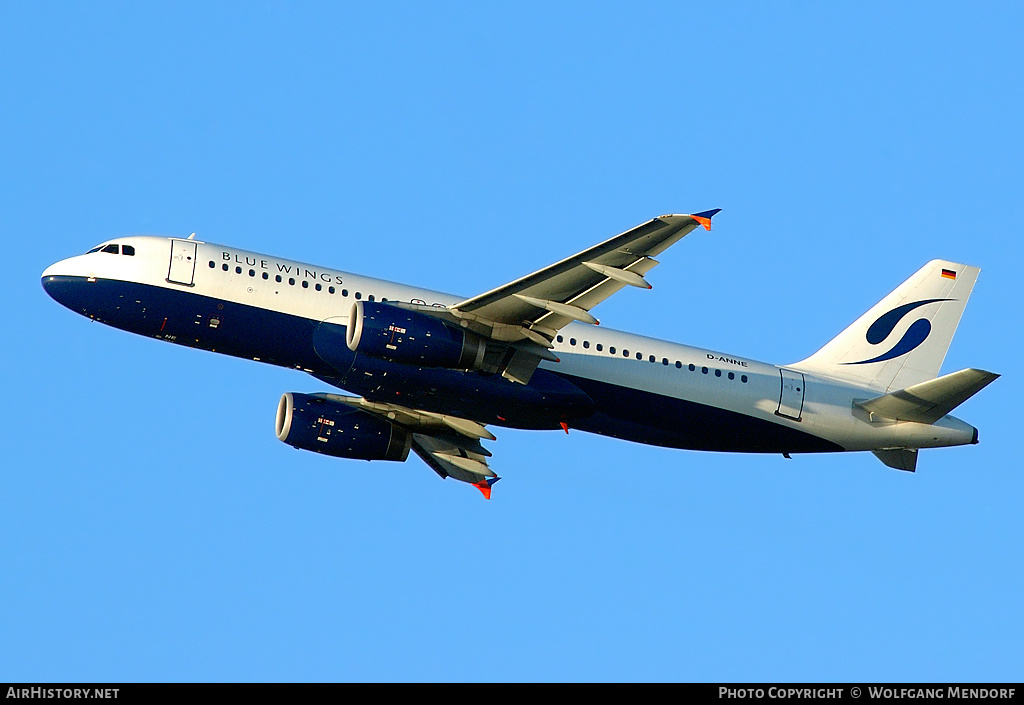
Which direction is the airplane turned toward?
to the viewer's left
